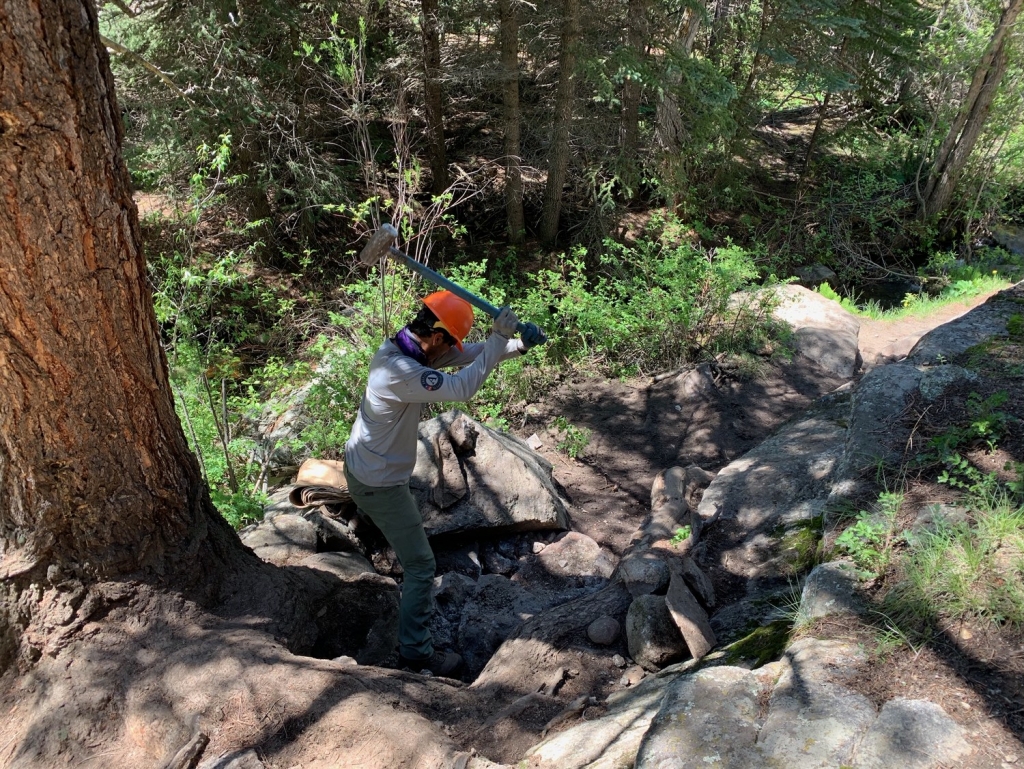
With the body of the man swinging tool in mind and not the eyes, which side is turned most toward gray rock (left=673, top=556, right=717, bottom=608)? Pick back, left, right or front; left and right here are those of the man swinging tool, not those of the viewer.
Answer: front

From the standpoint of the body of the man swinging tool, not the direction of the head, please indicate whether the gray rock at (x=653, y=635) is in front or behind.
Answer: in front

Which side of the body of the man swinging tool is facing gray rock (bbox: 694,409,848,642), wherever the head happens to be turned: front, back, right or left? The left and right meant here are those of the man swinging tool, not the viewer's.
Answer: front

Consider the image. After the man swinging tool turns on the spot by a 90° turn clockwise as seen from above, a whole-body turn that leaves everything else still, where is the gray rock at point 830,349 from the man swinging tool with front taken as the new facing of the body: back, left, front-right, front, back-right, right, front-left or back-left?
back-left

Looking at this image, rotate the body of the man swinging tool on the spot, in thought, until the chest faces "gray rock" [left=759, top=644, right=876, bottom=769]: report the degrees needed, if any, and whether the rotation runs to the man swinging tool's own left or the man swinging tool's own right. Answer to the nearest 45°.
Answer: approximately 45° to the man swinging tool's own right

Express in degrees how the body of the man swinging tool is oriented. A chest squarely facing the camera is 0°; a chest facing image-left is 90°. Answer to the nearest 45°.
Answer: approximately 270°

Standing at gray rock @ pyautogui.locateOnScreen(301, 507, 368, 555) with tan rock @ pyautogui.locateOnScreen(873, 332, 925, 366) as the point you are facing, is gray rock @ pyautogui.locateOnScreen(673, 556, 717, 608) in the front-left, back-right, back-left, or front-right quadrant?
front-right

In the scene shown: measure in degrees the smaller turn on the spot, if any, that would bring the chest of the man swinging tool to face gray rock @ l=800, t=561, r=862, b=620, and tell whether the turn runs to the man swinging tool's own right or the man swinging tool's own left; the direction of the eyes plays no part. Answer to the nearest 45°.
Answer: approximately 45° to the man swinging tool's own right

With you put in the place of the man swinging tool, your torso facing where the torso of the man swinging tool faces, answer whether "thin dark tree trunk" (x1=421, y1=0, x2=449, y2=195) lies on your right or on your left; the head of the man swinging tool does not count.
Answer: on your left

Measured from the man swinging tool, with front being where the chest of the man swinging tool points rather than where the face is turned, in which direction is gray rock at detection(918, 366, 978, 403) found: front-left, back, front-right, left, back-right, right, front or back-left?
front

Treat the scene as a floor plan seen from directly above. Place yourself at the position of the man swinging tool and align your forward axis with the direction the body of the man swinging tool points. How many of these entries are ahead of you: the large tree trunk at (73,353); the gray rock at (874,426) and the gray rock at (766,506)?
2

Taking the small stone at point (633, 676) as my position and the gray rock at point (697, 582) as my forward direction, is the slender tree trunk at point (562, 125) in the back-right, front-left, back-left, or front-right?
front-left
